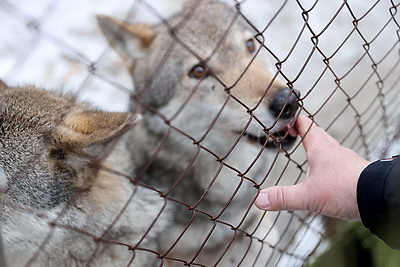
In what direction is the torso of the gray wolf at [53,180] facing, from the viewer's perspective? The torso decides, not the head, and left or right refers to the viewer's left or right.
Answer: facing to the left of the viewer

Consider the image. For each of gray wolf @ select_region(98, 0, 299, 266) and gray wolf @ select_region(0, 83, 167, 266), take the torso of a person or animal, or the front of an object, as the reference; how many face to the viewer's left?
1

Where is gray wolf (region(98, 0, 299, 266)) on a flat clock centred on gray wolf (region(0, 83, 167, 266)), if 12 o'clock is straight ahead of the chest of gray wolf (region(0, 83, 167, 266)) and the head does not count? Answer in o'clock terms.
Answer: gray wolf (region(98, 0, 299, 266)) is roughly at 4 o'clock from gray wolf (region(0, 83, 167, 266)).

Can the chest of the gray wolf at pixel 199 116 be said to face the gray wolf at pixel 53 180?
no

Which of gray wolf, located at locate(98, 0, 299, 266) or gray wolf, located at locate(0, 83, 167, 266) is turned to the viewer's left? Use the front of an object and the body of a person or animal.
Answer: gray wolf, located at locate(0, 83, 167, 266)

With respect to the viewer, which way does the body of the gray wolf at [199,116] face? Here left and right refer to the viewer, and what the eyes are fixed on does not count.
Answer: facing the viewer and to the right of the viewer
